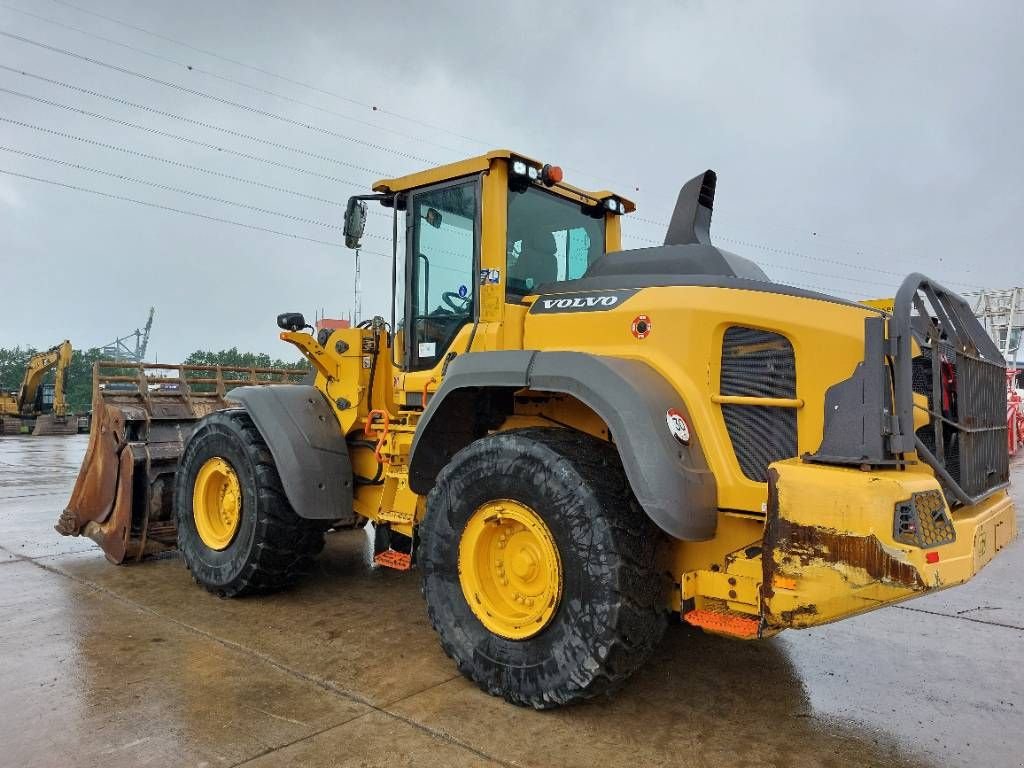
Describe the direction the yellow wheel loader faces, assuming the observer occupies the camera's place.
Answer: facing away from the viewer and to the left of the viewer

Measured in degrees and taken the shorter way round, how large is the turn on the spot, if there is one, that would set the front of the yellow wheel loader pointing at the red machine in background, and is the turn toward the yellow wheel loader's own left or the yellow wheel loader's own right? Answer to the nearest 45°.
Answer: approximately 90° to the yellow wheel loader's own right

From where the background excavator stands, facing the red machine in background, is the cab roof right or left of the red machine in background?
right

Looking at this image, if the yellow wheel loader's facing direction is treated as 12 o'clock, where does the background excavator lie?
The background excavator is roughly at 12 o'clock from the yellow wheel loader.
